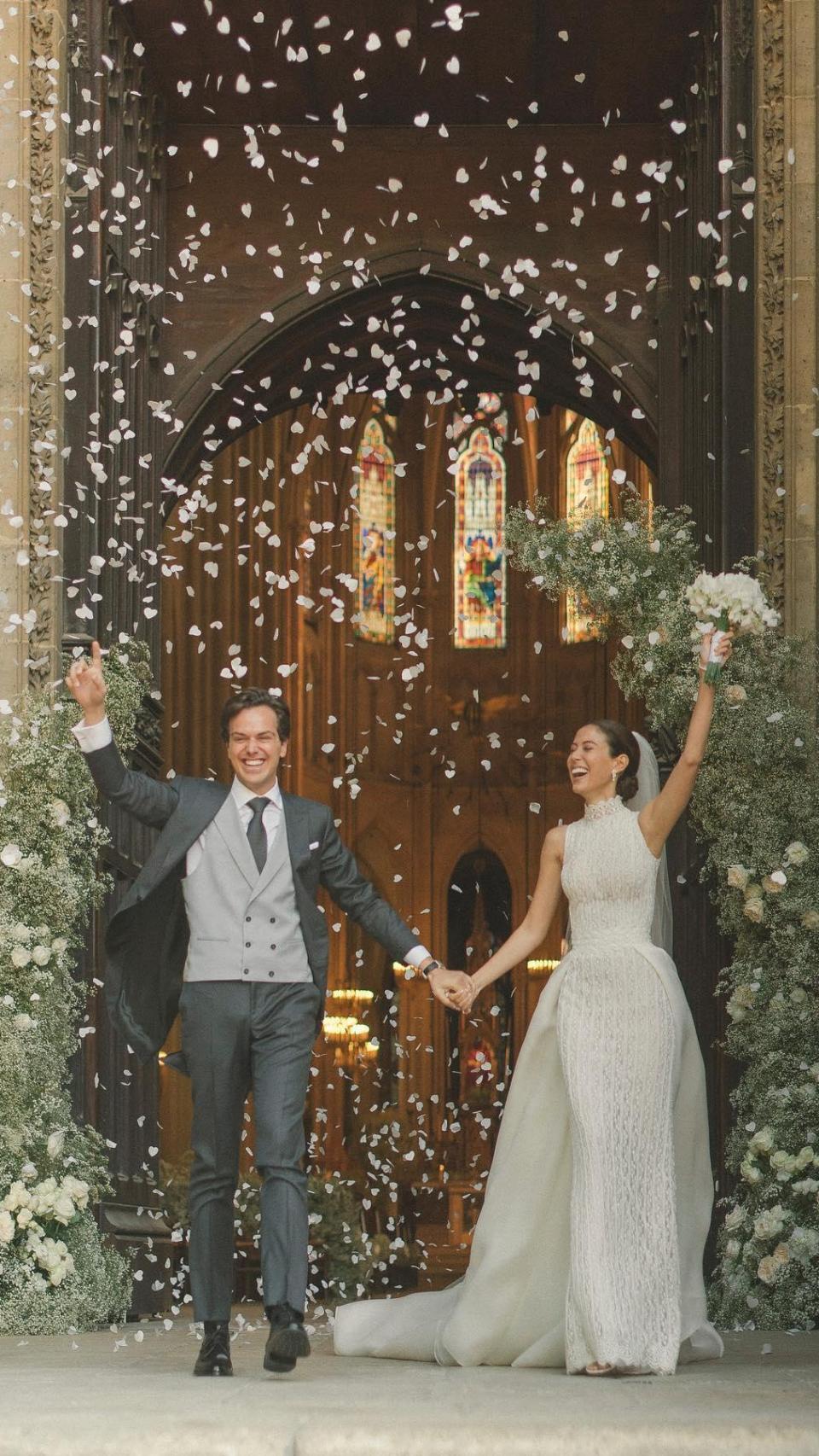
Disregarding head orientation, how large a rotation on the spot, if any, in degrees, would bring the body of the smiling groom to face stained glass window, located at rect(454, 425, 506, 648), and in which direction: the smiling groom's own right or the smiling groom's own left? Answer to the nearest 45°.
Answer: approximately 180°

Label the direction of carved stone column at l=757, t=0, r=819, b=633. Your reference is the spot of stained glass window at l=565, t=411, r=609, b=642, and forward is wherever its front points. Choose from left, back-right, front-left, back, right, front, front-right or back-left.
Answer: front

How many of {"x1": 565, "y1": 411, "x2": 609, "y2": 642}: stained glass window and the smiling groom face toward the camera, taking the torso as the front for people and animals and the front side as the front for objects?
2

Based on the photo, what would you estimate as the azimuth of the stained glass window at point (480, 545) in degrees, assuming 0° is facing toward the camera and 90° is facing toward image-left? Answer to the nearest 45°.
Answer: approximately 0°

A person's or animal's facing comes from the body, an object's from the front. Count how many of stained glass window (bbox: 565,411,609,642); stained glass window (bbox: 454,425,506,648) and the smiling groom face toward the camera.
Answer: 3

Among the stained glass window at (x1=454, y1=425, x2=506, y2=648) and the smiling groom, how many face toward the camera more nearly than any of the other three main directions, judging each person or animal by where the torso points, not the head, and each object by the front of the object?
2

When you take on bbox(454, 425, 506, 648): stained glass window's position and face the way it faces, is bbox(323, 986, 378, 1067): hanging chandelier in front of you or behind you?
in front

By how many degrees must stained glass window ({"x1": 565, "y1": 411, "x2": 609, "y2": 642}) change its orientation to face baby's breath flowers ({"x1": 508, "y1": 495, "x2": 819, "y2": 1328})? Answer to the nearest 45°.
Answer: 0° — it already faces it

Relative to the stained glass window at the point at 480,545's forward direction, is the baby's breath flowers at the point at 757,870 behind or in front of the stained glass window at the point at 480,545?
in front

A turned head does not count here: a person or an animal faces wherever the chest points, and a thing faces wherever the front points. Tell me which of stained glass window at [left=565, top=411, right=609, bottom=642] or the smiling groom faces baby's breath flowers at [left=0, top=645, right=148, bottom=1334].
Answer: the stained glass window

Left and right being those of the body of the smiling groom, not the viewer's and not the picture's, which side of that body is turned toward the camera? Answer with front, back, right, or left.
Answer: front

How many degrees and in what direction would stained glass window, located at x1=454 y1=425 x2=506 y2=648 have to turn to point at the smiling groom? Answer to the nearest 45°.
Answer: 0° — it already faces them

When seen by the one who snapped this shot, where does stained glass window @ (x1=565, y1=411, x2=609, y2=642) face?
facing the viewer

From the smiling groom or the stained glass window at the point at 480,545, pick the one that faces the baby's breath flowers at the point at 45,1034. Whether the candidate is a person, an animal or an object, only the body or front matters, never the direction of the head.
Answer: the stained glass window
